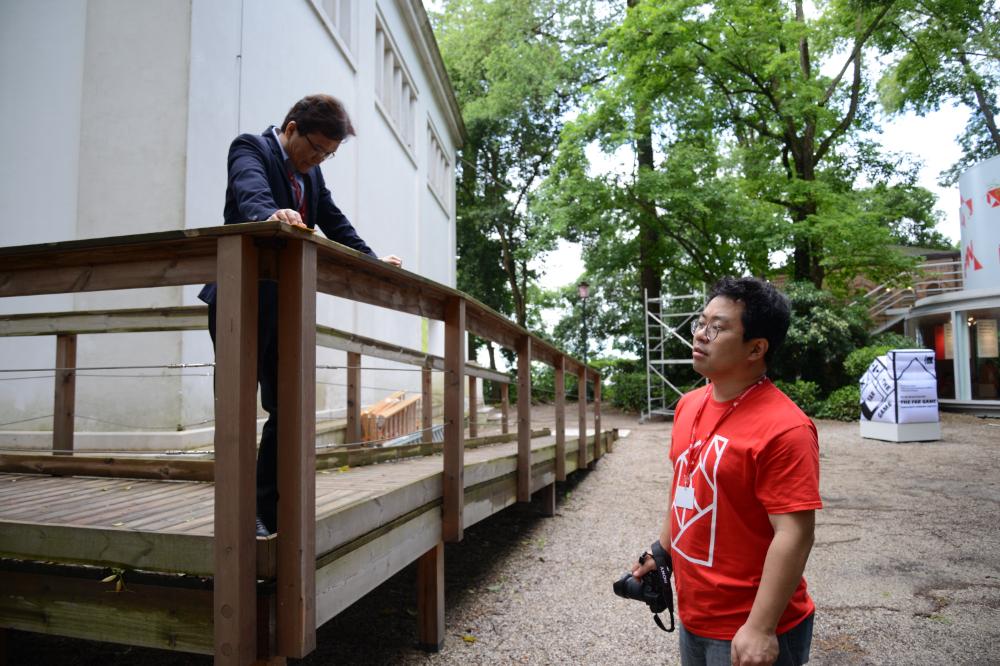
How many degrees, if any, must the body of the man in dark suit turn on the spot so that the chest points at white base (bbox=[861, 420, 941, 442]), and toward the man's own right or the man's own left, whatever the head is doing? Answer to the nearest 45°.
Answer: approximately 90° to the man's own left

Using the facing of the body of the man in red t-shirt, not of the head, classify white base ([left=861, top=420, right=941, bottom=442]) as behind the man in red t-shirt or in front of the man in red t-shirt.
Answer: behind

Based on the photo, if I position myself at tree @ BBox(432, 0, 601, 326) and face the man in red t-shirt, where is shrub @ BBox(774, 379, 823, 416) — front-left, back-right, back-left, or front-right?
front-left

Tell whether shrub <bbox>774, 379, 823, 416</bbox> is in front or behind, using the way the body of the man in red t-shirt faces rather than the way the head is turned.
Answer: behind

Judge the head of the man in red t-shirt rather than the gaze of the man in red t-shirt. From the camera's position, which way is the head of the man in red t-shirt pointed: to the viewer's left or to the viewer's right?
to the viewer's left

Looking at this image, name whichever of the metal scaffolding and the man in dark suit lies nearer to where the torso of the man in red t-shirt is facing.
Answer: the man in dark suit

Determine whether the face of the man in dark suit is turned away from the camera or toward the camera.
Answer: toward the camera

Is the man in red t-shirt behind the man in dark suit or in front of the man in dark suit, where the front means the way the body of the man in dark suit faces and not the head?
in front

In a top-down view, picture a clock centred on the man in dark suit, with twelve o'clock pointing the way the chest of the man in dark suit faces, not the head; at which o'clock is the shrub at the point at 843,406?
The shrub is roughly at 9 o'clock from the man in dark suit.

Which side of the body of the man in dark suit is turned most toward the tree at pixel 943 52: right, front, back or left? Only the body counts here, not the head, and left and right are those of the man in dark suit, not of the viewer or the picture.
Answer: left

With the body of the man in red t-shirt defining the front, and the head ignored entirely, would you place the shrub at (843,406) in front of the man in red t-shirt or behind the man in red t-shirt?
behind

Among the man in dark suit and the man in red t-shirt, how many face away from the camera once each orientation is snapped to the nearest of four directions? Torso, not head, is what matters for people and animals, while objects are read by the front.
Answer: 0

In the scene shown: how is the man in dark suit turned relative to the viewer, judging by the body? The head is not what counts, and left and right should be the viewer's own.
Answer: facing the viewer and to the right of the viewer
